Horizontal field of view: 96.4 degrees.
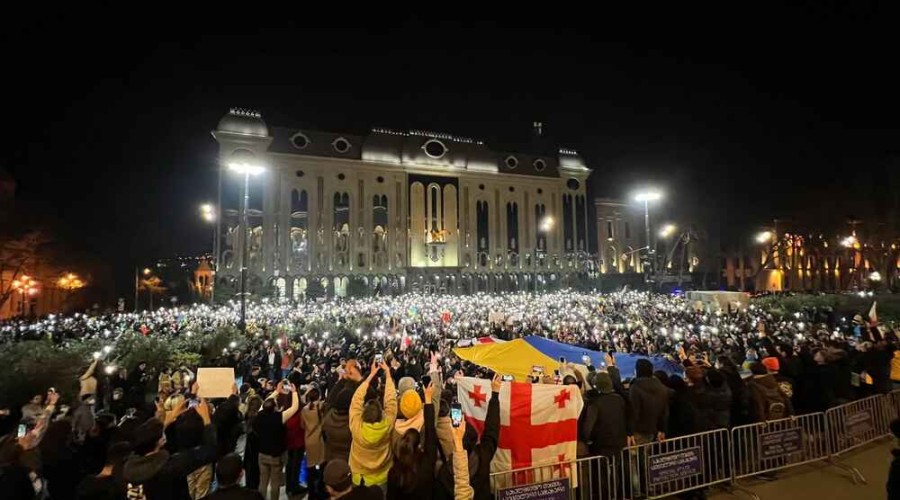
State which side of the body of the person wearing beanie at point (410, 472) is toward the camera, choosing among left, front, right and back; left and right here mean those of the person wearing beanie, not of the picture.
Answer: back

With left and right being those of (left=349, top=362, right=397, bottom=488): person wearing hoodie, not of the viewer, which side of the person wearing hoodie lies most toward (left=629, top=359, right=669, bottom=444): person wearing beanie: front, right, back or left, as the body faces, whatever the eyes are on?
right

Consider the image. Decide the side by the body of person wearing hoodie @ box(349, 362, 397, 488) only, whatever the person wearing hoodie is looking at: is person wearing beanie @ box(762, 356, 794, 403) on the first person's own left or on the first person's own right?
on the first person's own right

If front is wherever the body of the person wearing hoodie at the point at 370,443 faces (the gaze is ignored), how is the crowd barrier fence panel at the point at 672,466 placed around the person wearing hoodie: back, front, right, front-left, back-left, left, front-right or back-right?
right

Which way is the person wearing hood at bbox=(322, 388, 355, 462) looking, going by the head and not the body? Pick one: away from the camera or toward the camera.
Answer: away from the camera

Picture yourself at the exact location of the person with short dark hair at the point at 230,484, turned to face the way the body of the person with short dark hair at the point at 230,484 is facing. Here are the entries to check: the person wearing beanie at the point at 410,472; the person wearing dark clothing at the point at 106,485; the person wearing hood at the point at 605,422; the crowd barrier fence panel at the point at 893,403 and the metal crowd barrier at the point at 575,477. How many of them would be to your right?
4

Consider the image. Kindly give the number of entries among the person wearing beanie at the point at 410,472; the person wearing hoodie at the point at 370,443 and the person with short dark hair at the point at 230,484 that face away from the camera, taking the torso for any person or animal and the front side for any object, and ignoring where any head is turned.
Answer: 3

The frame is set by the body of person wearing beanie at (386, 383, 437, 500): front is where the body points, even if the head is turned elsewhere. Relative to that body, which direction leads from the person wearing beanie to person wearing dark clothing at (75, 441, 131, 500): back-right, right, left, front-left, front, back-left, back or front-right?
left

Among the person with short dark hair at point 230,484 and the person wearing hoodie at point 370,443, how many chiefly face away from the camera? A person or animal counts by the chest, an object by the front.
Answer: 2

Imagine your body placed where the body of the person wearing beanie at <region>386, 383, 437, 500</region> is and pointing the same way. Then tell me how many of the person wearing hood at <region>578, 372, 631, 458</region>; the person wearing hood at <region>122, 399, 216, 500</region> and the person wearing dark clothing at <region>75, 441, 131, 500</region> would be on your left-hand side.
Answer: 2

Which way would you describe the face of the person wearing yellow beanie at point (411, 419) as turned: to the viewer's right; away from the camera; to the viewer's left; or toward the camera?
away from the camera

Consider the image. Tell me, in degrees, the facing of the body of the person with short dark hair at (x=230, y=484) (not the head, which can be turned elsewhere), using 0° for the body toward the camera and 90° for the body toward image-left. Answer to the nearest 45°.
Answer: approximately 180°

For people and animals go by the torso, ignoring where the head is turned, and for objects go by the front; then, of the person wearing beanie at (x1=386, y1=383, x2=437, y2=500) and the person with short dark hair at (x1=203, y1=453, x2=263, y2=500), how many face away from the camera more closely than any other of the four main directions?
2

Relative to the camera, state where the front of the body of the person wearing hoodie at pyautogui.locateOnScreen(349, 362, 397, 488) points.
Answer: away from the camera

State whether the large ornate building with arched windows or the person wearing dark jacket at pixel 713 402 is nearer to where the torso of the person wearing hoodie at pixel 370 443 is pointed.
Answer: the large ornate building with arched windows
